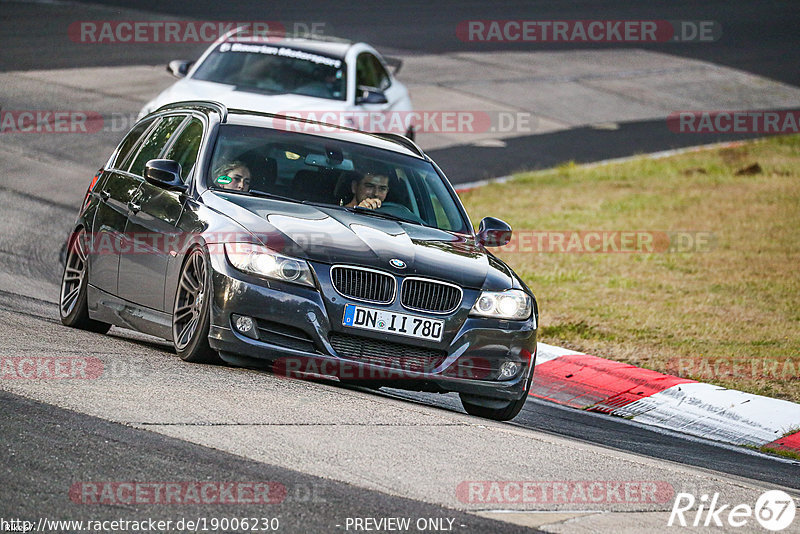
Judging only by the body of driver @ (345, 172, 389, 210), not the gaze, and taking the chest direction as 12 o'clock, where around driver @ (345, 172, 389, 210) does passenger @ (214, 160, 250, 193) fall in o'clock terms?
passenger @ (214, 160, 250, 193) is roughly at 4 o'clock from driver @ (345, 172, 389, 210).

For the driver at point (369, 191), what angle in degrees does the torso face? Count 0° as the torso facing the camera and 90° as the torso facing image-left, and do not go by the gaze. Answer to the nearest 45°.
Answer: approximately 315°

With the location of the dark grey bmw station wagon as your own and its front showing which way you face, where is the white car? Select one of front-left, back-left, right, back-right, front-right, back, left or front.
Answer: back-left

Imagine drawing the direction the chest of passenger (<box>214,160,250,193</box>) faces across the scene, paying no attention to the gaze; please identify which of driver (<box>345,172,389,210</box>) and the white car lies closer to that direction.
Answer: the driver

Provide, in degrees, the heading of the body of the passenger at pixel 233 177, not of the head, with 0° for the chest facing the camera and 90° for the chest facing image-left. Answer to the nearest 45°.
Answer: approximately 315°

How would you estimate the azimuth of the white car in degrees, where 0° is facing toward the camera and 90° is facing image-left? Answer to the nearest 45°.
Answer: approximately 45°
